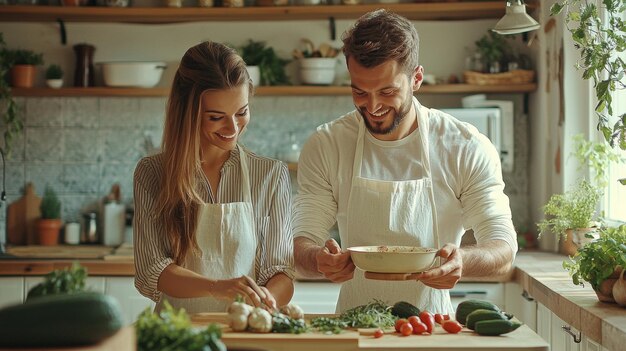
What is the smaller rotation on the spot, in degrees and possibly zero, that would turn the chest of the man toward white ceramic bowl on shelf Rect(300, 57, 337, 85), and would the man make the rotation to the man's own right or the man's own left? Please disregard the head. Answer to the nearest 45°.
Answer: approximately 180°

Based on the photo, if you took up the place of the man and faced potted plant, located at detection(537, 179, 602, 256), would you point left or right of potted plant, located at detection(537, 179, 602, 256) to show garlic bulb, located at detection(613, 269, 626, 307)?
right

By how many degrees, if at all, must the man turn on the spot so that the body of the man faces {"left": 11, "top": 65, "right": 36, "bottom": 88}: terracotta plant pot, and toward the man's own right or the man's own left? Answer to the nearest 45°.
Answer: approximately 135° to the man's own right

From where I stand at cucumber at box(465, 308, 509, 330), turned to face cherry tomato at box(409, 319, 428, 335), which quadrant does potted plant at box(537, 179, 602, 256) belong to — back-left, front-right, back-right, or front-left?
back-right

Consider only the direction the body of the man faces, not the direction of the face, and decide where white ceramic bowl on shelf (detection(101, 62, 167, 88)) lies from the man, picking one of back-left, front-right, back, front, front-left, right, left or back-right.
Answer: back-right

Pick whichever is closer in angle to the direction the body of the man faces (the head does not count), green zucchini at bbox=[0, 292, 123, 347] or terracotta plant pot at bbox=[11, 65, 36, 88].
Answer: the green zucchini

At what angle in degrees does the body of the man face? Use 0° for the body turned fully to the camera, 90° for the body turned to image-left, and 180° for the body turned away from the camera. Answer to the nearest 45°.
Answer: approximately 0°
